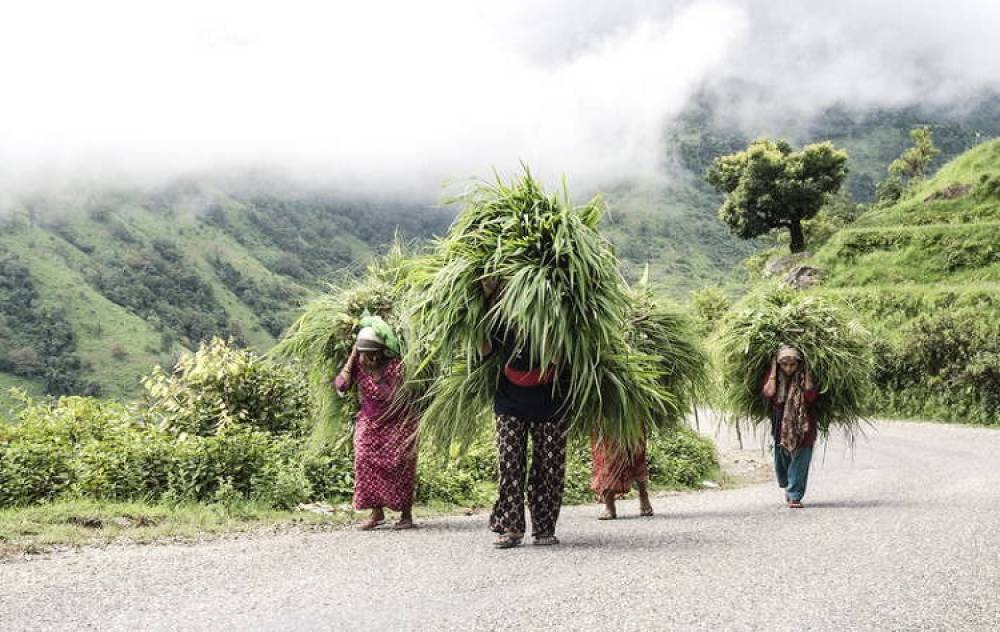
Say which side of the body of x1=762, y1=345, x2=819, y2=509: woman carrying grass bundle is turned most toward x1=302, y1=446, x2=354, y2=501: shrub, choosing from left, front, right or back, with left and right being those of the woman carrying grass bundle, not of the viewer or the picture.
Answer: right

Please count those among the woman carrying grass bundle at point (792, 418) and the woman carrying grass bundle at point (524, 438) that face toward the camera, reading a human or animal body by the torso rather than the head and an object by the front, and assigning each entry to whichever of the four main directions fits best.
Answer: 2

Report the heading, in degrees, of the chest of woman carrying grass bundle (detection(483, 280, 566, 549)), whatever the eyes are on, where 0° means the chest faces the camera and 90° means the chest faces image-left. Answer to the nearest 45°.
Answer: approximately 0°

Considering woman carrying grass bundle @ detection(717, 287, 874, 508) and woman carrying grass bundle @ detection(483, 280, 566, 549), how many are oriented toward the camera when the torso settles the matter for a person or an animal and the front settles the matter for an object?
2

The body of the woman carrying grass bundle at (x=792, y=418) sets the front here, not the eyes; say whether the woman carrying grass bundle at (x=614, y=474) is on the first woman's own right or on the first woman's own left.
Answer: on the first woman's own right

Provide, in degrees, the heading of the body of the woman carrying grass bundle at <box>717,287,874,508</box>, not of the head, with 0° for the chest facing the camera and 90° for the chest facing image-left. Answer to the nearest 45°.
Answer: approximately 0°
